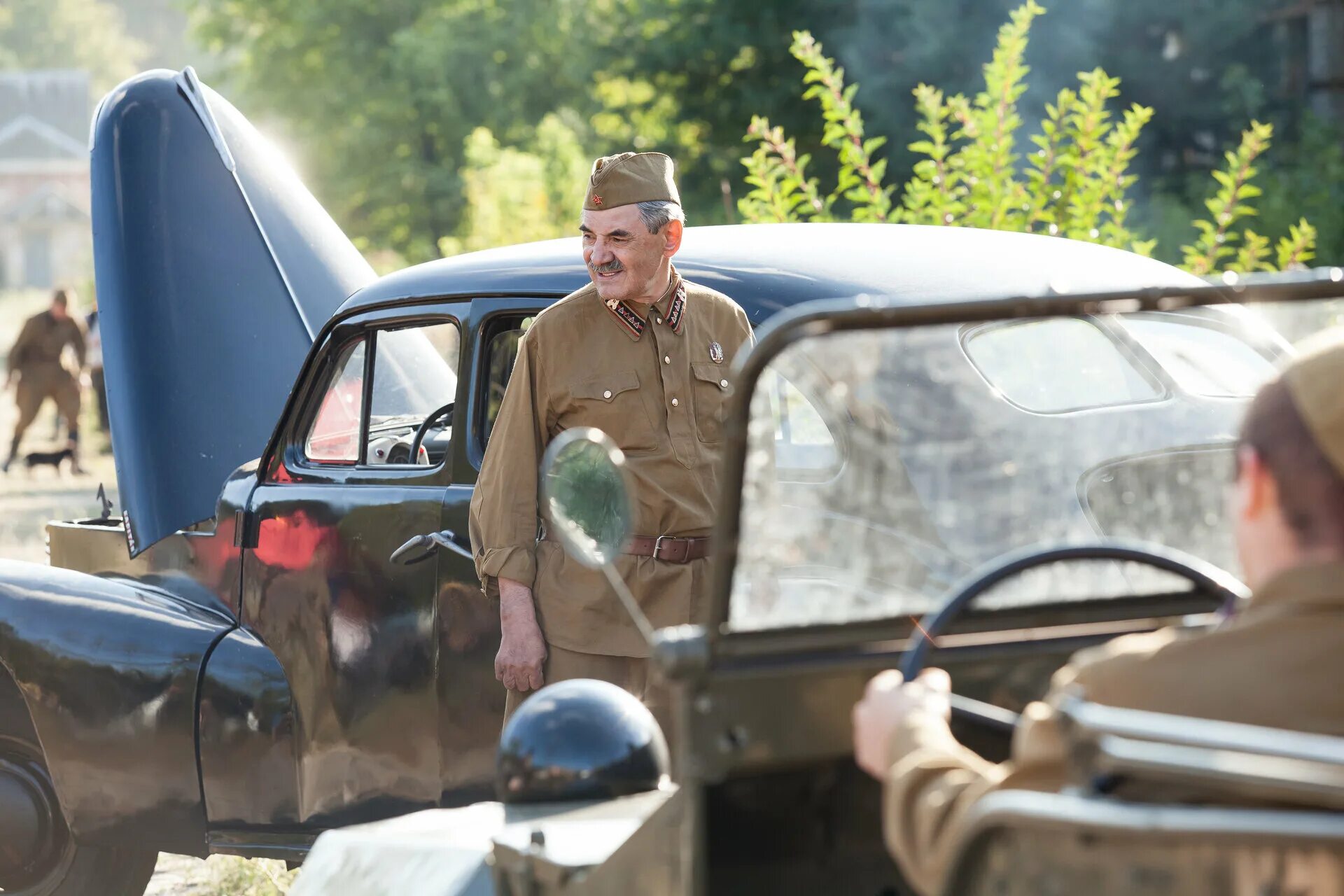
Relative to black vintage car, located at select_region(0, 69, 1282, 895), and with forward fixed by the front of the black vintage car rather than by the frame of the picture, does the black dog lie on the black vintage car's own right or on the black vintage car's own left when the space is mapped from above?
on the black vintage car's own right

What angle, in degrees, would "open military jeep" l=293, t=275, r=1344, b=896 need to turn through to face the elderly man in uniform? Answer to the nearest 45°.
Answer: approximately 45° to its right

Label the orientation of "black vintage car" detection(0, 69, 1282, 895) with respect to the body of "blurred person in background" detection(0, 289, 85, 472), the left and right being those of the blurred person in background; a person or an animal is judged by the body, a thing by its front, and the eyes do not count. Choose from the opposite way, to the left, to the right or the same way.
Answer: to the right

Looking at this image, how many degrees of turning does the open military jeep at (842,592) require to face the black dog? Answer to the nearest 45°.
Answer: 0° — it already faces it

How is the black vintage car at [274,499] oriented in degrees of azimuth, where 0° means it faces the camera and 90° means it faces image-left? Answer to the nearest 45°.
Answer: approximately 90°

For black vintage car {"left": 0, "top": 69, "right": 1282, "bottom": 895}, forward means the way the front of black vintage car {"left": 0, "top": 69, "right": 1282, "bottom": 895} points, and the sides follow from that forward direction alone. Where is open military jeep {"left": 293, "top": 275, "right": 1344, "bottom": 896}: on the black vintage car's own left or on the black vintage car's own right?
on the black vintage car's own left

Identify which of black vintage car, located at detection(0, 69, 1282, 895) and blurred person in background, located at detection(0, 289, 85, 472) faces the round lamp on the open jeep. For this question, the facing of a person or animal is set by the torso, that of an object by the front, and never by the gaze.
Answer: the blurred person in background
